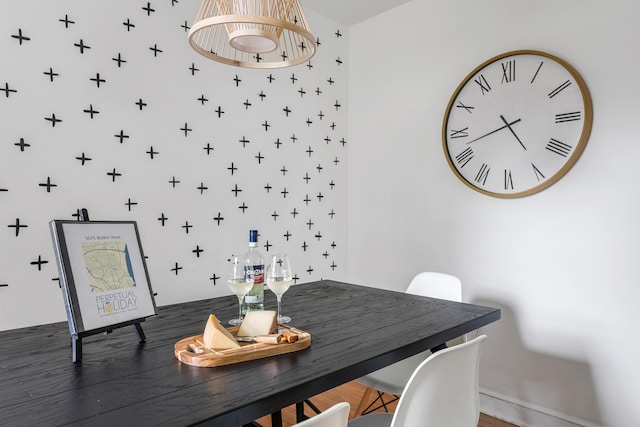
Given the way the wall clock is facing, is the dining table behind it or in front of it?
in front

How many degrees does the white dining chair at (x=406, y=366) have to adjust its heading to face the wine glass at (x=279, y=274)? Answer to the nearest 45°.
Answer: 0° — it already faces it

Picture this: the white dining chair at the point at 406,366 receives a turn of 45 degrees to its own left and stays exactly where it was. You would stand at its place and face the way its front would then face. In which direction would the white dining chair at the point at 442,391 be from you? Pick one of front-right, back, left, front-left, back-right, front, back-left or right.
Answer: front

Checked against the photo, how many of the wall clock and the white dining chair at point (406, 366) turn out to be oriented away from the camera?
0

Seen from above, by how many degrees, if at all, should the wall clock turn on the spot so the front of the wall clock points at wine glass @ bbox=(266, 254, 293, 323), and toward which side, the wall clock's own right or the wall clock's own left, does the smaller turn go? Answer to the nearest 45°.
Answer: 0° — it already faces it

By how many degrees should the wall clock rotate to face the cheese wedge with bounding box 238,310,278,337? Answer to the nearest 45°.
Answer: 0° — it already faces it

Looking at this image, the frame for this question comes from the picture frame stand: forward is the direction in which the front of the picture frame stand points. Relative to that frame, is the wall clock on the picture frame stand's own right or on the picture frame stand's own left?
on the picture frame stand's own left

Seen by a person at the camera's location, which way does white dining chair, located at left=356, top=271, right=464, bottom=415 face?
facing the viewer and to the left of the viewer

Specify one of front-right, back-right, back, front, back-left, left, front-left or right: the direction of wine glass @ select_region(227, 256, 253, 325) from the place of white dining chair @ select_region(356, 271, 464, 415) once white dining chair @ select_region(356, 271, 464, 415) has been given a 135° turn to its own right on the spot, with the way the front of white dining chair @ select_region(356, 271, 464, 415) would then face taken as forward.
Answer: back-left
